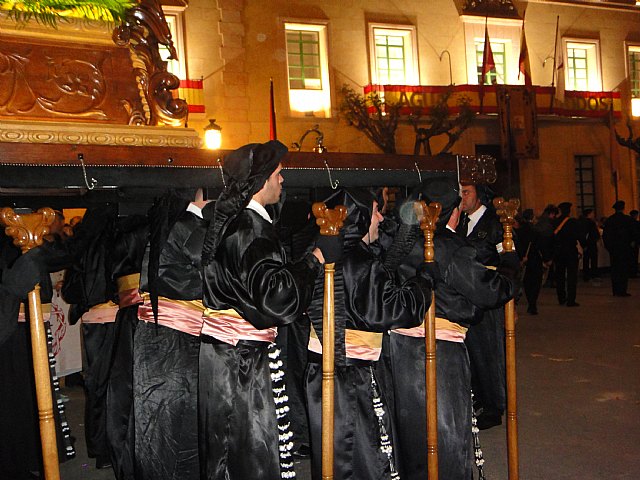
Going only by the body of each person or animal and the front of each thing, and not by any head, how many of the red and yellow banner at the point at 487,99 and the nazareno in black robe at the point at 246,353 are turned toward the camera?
1

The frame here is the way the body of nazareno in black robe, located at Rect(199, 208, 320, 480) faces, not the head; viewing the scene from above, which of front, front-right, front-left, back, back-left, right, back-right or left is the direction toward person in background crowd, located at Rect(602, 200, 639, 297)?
front-left

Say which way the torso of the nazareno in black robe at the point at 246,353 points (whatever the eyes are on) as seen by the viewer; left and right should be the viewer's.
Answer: facing to the right of the viewer

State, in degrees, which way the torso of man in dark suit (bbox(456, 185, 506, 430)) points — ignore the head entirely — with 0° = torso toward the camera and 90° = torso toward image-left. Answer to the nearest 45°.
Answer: approximately 45°

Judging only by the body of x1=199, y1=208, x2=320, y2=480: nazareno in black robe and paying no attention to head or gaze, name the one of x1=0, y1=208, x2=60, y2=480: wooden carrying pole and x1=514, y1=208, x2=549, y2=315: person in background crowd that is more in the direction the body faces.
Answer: the person in background crowd

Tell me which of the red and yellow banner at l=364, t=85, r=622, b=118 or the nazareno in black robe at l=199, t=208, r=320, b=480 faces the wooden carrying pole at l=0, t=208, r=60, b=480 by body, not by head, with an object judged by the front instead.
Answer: the red and yellow banner

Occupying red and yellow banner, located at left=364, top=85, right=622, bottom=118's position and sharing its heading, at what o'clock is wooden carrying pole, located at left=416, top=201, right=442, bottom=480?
The wooden carrying pole is roughly at 12 o'clock from the red and yellow banner.

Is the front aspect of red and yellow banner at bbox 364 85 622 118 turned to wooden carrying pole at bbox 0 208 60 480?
yes

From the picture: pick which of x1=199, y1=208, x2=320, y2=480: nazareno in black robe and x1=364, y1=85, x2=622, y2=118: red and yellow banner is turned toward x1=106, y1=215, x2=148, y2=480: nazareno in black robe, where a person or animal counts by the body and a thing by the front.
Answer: the red and yellow banner

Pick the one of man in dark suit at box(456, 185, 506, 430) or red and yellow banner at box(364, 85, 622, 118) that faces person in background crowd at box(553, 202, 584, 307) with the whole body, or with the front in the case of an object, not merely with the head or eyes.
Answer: the red and yellow banner

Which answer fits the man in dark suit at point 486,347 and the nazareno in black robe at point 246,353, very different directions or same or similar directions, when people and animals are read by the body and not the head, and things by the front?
very different directions

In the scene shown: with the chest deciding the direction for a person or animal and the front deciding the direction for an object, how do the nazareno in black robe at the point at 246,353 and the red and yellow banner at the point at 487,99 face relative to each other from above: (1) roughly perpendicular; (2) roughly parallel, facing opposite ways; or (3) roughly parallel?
roughly perpendicular
